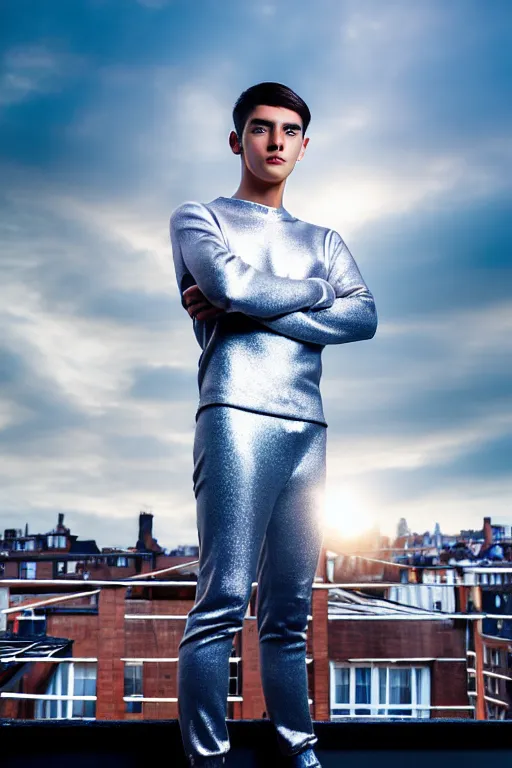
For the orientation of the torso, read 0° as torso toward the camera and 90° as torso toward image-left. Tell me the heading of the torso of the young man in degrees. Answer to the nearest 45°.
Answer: approximately 315°
